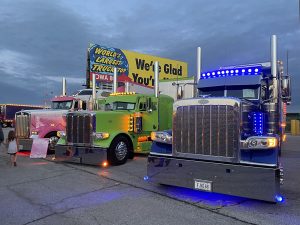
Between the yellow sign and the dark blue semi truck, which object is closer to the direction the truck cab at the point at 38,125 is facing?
the dark blue semi truck

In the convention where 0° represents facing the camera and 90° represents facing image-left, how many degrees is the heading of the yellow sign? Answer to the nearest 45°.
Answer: approximately 315°

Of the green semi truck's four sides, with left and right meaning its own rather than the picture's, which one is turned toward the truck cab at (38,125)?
right

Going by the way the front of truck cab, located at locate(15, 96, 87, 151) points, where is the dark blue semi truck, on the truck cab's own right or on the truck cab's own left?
on the truck cab's own left

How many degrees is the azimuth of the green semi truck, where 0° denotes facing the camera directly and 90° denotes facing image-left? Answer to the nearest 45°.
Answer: approximately 45°

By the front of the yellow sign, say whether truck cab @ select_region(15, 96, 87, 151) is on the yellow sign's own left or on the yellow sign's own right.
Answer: on the yellow sign's own right

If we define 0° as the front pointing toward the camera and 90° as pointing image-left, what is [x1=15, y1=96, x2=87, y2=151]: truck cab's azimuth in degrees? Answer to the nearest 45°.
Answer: approximately 45°

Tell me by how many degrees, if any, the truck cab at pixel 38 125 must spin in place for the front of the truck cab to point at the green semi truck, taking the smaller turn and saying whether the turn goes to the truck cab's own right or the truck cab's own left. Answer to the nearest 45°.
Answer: approximately 90° to the truck cab's own left

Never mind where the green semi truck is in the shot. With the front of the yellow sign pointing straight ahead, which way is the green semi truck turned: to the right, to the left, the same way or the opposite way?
to the right
